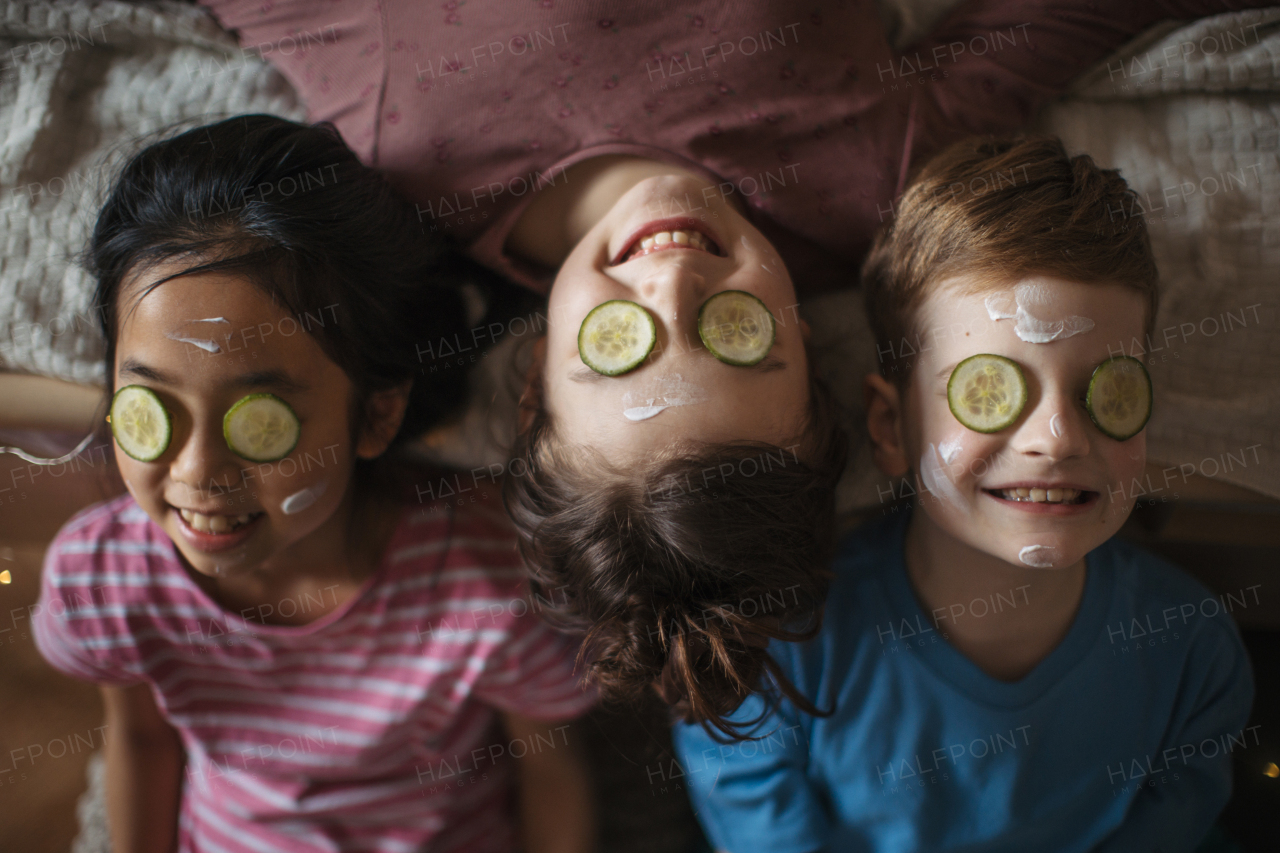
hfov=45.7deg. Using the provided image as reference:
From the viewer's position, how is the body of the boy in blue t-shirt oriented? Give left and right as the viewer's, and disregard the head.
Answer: facing the viewer

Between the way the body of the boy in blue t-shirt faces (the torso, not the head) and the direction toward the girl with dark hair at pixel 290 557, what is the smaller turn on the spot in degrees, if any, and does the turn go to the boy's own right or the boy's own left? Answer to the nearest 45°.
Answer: approximately 90° to the boy's own right
